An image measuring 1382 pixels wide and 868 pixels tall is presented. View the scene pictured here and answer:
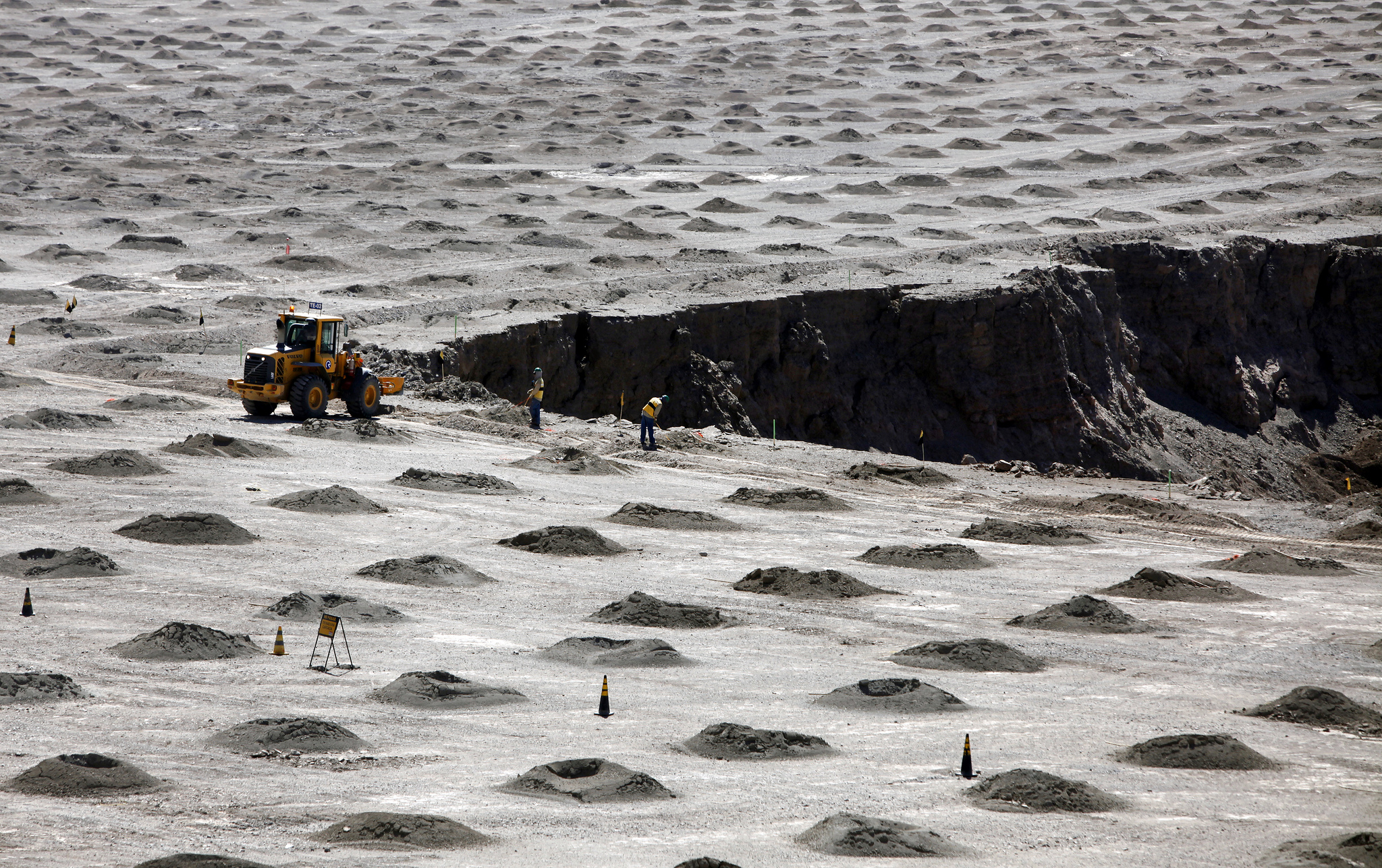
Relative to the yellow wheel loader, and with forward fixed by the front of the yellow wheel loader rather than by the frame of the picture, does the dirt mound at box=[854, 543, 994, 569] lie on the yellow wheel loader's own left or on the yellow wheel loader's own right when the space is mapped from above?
on the yellow wheel loader's own right

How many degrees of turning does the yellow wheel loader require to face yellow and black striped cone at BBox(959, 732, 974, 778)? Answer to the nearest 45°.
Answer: approximately 135° to its right

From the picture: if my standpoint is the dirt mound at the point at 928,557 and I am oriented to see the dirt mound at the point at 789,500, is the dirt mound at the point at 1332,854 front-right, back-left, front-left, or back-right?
back-left

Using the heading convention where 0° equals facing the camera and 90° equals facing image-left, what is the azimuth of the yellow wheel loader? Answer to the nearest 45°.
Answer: approximately 225°

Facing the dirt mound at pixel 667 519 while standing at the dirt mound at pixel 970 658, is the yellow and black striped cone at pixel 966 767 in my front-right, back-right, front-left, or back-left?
back-left

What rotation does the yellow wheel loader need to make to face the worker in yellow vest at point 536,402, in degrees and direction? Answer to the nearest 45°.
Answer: approximately 45° to its right

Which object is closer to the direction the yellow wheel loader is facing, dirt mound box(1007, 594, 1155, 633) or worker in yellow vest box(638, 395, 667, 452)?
the worker in yellow vest

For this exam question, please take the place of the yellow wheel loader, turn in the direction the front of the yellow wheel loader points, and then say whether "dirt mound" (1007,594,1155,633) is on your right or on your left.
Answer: on your right

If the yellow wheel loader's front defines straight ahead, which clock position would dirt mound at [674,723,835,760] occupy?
The dirt mound is roughly at 4 o'clock from the yellow wheel loader.

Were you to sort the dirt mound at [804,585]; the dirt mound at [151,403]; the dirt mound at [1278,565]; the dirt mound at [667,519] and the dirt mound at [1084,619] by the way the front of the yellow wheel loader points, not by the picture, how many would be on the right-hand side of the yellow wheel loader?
4

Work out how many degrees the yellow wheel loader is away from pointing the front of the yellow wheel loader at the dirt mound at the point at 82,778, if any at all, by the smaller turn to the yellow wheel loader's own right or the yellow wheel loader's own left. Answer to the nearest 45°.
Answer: approximately 135° to the yellow wheel loader's own right

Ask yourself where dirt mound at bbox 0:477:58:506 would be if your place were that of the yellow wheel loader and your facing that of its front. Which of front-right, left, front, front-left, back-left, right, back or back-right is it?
back

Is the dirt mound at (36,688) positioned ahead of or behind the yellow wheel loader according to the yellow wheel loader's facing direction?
behind

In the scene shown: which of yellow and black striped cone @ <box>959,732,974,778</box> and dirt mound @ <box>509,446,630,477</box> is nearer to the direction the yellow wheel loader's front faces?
the dirt mound

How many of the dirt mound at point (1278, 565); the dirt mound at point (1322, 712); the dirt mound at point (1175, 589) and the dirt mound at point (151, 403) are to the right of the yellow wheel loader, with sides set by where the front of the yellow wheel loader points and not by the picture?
3

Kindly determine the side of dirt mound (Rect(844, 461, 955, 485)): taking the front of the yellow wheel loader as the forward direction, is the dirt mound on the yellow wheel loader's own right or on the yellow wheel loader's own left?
on the yellow wheel loader's own right
